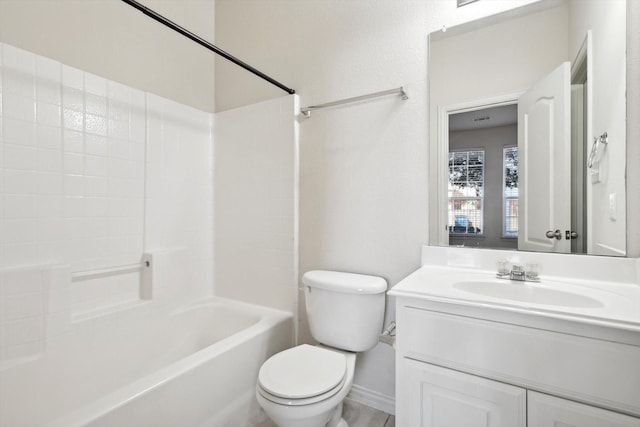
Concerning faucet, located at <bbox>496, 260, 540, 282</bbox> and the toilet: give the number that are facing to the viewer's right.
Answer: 0

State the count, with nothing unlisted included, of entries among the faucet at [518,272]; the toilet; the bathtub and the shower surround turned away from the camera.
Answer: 0

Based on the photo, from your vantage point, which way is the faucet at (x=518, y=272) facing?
toward the camera

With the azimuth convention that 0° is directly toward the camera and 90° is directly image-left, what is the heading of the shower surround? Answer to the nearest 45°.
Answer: approximately 315°

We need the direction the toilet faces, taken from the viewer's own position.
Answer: facing the viewer and to the left of the viewer

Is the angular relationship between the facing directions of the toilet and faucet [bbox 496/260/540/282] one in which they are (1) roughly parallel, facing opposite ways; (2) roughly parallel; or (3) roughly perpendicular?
roughly parallel

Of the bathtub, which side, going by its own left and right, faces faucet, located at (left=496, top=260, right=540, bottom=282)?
front

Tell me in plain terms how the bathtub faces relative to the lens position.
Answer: facing the viewer and to the right of the viewer

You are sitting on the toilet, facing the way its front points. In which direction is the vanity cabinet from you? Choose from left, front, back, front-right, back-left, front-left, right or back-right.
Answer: left

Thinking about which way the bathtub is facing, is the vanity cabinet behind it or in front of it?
in front
